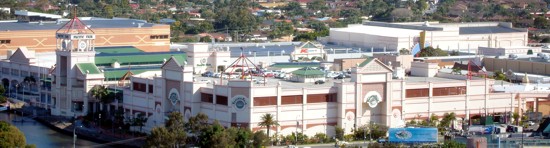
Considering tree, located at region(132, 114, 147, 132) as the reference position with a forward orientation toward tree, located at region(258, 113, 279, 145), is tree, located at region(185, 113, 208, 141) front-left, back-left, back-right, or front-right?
front-right

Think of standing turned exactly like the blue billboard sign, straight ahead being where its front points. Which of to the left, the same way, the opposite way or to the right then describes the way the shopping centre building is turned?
the same way

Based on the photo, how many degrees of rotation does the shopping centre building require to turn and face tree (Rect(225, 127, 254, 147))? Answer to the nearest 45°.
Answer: approximately 45° to its right

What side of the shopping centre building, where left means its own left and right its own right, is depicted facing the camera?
front

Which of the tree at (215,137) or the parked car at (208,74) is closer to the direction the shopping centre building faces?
the tree

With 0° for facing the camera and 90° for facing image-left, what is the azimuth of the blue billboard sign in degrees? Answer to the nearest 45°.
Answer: approximately 0°
